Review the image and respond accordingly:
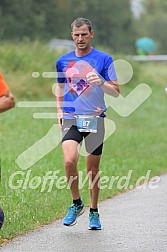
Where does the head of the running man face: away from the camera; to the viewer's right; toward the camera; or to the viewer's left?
toward the camera

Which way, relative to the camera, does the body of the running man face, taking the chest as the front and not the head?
toward the camera

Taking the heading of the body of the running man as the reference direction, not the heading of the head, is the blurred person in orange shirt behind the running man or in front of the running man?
in front
